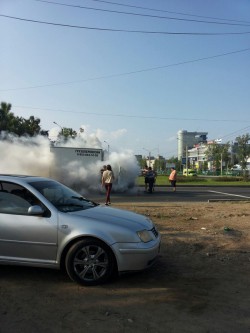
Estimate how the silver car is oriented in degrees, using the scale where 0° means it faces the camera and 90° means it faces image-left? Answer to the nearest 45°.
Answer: approximately 270°

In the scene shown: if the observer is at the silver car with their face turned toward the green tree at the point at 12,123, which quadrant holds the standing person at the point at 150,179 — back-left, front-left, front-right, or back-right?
front-right

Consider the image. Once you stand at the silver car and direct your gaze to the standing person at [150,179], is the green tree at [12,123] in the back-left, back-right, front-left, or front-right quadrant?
front-left

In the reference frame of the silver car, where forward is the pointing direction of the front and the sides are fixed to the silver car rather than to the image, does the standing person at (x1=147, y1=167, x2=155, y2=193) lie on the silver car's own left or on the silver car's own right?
on the silver car's own left

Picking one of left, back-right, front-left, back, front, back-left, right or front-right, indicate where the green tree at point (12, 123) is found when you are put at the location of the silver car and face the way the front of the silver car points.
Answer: left

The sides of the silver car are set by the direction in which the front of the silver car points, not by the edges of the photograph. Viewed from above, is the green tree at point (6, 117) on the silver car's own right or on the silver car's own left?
on the silver car's own left
